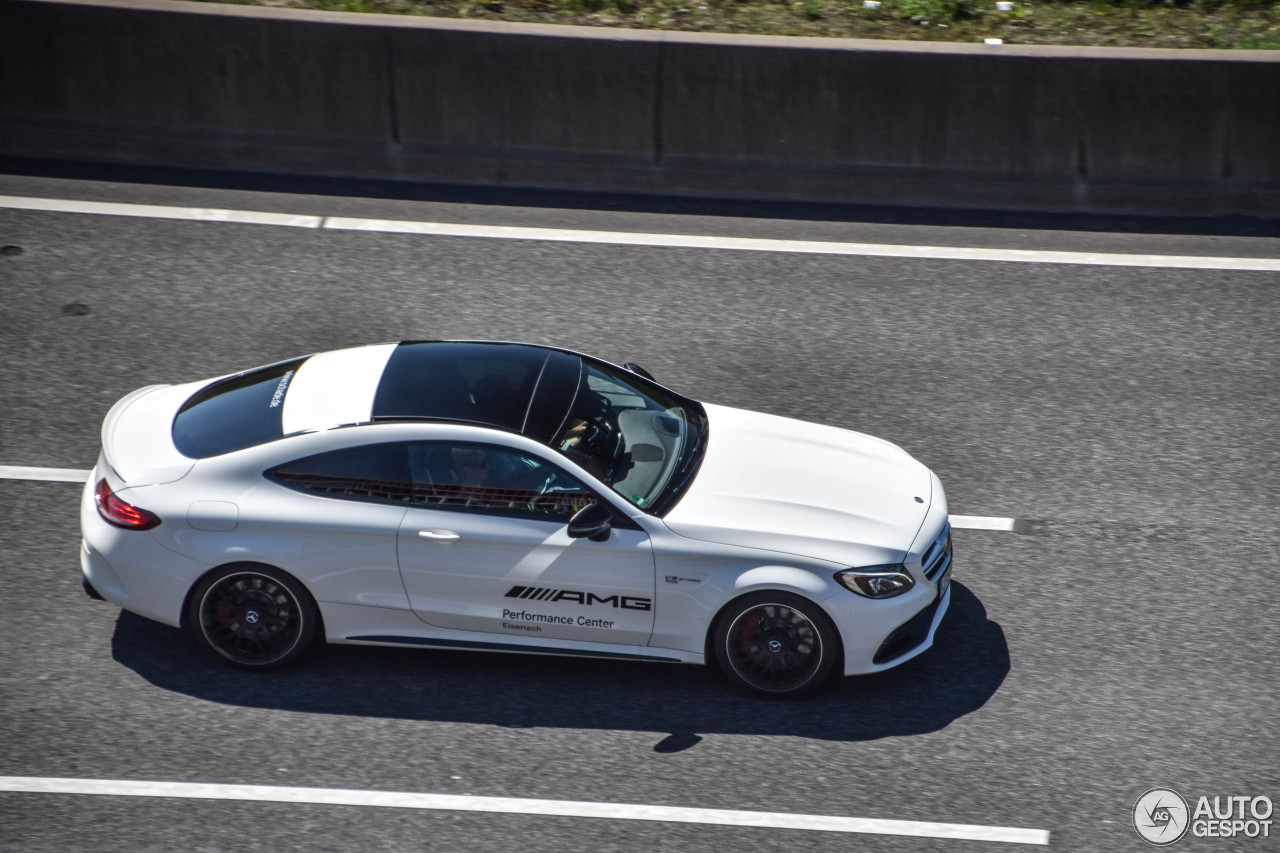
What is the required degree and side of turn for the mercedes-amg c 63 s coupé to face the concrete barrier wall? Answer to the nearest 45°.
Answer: approximately 90° to its left

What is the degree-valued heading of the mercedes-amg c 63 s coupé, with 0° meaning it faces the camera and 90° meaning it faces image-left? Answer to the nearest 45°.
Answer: approximately 270°
